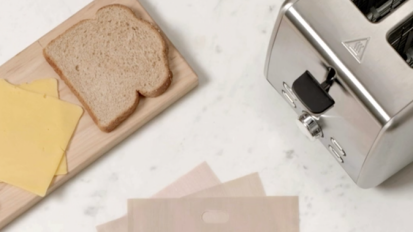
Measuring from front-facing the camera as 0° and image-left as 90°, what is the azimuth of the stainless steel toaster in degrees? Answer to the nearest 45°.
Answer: approximately 45°
